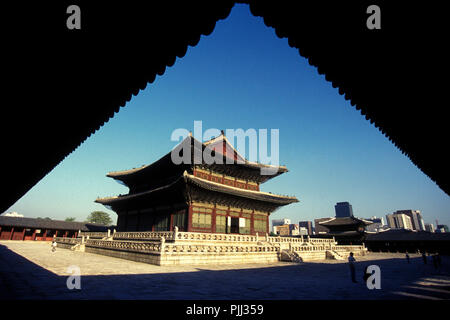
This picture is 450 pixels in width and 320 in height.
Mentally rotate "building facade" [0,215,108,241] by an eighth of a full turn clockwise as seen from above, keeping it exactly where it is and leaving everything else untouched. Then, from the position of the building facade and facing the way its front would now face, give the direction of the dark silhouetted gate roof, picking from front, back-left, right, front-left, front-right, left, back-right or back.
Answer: front

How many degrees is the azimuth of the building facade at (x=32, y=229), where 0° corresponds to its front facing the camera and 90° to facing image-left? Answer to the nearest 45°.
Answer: approximately 315°
